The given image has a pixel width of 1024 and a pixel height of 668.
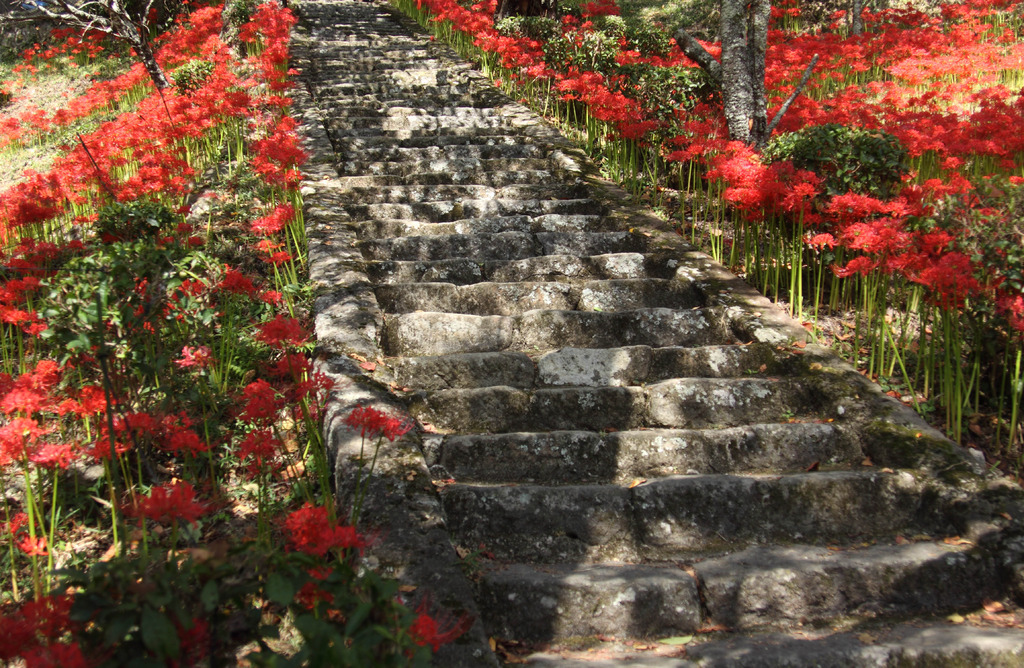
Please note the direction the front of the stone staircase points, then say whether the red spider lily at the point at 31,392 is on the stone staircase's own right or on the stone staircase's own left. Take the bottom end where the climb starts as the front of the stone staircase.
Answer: on the stone staircase's own right

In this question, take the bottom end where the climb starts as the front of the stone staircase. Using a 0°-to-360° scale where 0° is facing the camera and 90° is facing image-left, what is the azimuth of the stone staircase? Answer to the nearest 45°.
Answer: approximately 0°

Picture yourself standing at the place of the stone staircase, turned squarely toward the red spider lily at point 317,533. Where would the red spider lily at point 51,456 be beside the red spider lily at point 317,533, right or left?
right

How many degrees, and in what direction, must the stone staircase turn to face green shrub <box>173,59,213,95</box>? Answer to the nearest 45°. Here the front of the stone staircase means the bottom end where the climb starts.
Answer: approximately 135° to its right

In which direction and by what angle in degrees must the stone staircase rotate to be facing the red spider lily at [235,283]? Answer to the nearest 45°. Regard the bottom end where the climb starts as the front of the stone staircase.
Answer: approximately 90° to its right

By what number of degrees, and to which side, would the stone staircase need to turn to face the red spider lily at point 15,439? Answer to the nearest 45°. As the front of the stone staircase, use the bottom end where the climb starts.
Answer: approximately 45° to its right

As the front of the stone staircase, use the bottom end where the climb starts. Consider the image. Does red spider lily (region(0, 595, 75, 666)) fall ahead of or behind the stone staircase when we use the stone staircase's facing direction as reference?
ahead

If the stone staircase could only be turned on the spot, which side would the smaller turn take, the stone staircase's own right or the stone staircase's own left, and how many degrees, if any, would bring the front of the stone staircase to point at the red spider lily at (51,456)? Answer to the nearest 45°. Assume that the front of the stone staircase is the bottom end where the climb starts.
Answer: approximately 45° to the stone staircase's own right
